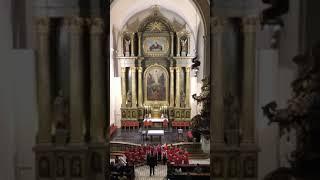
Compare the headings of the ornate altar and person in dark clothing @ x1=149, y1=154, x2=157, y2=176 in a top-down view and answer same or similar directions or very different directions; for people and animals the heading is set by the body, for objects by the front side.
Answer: very different directions

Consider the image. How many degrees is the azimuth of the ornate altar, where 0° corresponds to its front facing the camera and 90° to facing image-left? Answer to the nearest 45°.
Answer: approximately 0°

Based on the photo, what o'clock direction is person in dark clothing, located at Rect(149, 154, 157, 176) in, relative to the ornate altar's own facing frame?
The person in dark clothing is roughly at 12 o'clock from the ornate altar.

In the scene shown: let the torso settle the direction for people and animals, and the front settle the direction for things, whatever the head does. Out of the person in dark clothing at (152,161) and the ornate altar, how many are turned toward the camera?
1

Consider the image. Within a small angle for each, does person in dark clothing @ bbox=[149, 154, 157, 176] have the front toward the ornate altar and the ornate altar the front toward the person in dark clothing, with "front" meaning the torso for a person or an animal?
yes

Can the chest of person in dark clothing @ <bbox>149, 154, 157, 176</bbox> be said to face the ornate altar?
yes

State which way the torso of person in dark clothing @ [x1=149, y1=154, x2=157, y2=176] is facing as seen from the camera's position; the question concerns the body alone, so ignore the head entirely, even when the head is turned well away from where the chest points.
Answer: away from the camera
